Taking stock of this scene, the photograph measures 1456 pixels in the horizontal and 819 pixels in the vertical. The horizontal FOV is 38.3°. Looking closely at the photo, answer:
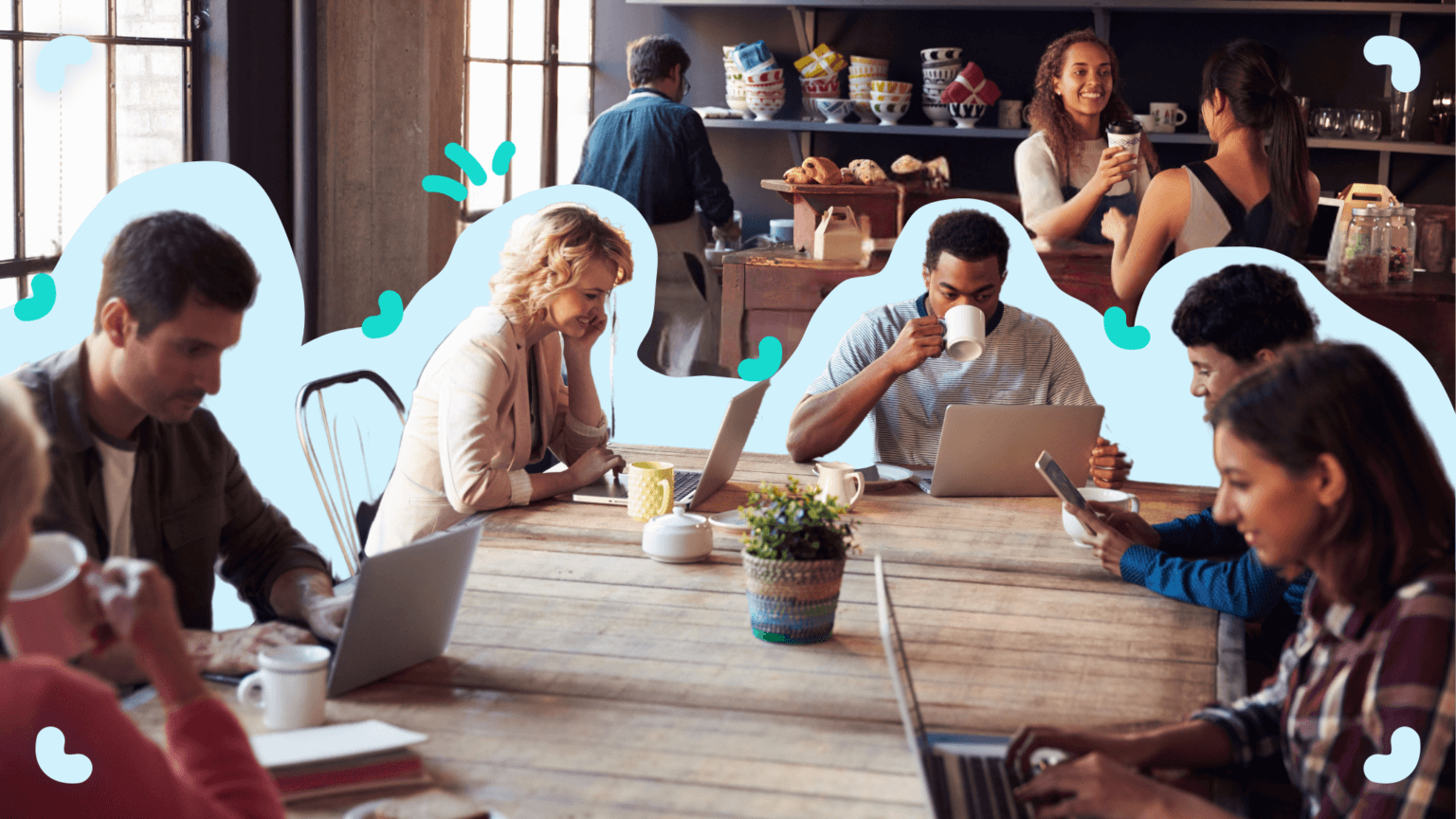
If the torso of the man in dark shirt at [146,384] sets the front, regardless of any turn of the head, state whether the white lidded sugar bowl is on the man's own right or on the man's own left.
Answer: on the man's own left

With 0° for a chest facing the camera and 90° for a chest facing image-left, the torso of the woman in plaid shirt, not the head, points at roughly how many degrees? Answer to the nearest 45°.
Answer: approximately 90°

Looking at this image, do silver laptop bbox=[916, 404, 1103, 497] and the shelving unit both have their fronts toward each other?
yes

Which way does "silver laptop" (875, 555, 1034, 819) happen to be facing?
to the viewer's right

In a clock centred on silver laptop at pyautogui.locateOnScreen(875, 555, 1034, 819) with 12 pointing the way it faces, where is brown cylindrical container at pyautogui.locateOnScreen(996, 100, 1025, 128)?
The brown cylindrical container is roughly at 9 o'clock from the silver laptop.

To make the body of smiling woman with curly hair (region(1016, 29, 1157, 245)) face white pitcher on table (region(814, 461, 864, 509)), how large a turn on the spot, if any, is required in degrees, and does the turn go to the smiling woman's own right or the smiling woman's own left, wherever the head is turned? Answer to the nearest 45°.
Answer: approximately 45° to the smiling woman's own right

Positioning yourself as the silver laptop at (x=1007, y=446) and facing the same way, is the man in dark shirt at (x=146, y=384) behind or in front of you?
behind

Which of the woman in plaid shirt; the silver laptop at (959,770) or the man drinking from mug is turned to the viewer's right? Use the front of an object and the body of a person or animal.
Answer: the silver laptop
